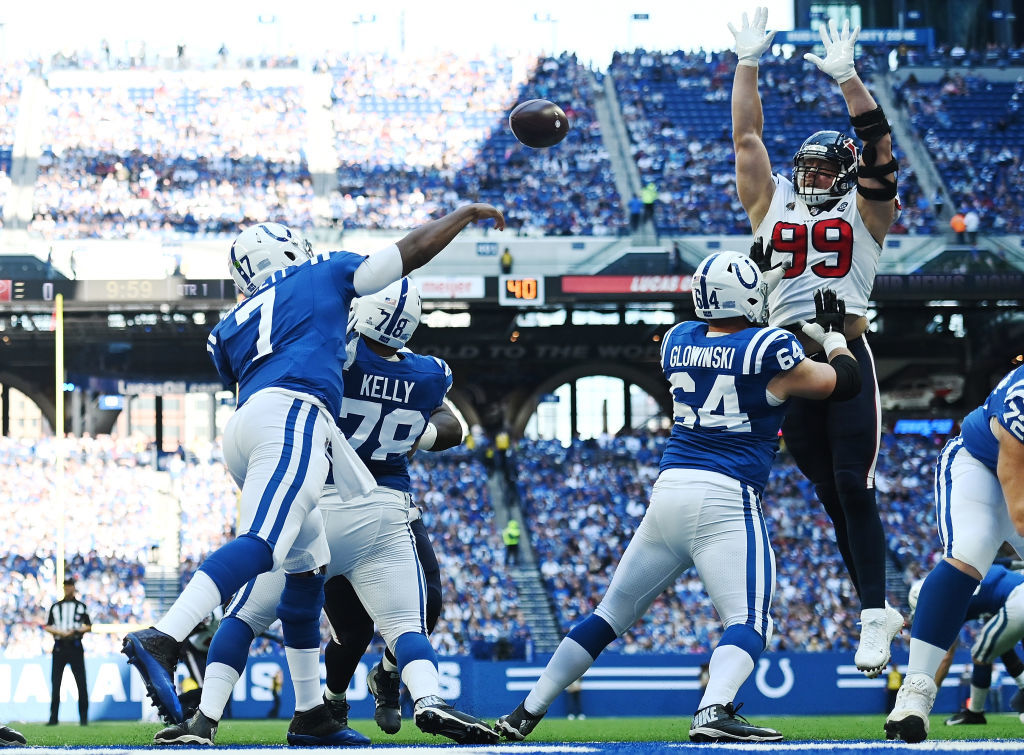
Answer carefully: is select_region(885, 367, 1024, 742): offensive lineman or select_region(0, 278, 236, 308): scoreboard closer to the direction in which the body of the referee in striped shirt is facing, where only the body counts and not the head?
the offensive lineman

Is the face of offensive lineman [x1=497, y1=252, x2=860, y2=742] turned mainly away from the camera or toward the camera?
away from the camera

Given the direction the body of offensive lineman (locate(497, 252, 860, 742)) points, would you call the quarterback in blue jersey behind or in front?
behind

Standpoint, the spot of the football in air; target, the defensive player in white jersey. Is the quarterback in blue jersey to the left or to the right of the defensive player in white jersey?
right

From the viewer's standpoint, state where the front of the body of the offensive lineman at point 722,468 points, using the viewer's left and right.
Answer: facing away from the viewer and to the right of the viewer

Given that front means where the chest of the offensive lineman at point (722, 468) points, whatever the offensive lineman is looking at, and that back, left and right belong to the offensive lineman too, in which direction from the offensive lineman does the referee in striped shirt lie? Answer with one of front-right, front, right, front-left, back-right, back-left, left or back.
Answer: left

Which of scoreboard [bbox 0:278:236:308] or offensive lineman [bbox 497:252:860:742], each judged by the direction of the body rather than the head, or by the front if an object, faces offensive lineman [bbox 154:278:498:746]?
the scoreboard

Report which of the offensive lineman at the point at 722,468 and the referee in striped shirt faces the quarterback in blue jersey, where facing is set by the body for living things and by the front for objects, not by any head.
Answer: the referee in striped shirt

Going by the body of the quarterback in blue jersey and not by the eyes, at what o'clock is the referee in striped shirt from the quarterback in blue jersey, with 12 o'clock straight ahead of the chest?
The referee in striped shirt is roughly at 10 o'clock from the quarterback in blue jersey.

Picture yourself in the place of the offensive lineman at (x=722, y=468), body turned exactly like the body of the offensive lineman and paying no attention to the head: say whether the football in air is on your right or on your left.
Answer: on your left
